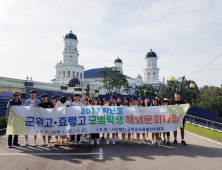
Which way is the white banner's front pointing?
toward the camera
